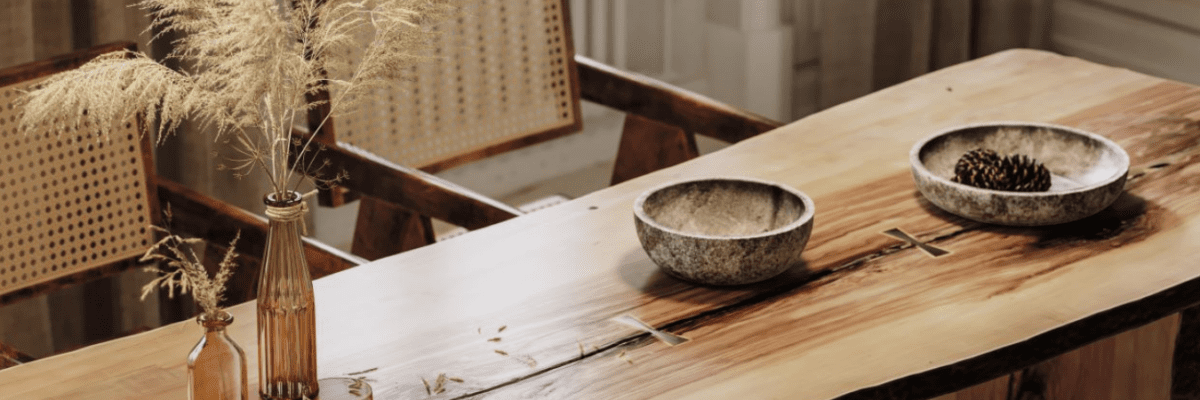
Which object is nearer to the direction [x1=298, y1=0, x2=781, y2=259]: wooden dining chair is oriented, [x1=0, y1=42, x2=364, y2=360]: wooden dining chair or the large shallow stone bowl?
the large shallow stone bowl

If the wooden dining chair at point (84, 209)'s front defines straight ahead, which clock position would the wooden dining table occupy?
The wooden dining table is roughly at 12 o'clock from the wooden dining chair.

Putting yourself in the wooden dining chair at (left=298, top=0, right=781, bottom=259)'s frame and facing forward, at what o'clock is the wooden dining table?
The wooden dining table is roughly at 1 o'clock from the wooden dining chair.

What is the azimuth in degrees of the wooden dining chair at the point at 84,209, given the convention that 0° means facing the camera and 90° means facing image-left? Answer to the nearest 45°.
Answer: approximately 315°

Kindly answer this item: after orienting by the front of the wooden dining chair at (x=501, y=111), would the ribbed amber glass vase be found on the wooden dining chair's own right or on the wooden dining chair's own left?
on the wooden dining chair's own right
